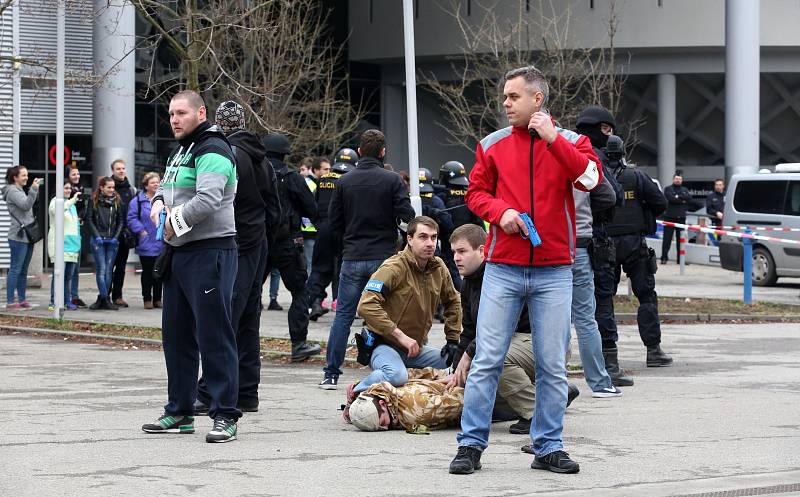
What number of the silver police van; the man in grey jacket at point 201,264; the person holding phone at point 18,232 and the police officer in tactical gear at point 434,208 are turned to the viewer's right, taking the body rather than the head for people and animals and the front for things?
2

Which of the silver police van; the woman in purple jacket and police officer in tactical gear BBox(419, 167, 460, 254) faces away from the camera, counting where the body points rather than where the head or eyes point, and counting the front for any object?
the police officer in tactical gear

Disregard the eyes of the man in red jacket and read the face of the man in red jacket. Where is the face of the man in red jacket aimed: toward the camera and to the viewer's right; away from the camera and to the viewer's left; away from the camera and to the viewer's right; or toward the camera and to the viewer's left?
toward the camera and to the viewer's left

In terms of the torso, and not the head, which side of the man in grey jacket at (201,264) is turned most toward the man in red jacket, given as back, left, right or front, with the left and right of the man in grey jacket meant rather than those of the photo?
left

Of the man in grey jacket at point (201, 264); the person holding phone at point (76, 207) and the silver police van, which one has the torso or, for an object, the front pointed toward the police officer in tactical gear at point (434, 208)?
the person holding phone

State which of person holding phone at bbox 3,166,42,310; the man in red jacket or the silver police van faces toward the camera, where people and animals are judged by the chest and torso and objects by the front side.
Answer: the man in red jacket

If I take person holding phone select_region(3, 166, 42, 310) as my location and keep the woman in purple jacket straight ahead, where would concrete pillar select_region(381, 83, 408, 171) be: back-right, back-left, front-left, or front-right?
front-left

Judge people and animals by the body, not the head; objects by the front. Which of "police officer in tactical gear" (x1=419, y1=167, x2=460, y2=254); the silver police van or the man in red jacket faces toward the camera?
the man in red jacket

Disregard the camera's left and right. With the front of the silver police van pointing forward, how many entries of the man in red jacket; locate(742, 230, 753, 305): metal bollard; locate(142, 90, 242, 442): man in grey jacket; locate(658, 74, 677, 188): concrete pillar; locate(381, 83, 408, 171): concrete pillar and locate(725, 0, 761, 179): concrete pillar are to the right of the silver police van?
3

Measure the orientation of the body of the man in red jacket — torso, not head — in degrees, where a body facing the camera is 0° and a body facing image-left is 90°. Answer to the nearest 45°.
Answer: approximately 0°

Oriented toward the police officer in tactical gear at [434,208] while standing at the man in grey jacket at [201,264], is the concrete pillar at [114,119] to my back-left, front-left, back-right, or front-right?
front-left

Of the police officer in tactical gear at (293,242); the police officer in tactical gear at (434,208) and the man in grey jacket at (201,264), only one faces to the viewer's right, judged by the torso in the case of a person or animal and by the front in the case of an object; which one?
the police officer in tactical gear at (293,242)

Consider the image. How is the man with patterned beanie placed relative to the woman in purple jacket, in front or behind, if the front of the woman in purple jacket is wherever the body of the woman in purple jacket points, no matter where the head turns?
in front

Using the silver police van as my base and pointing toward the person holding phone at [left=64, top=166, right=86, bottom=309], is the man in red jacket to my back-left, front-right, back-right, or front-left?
front-left

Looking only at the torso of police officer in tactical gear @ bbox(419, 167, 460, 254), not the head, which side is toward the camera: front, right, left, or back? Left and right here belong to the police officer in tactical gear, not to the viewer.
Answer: back
